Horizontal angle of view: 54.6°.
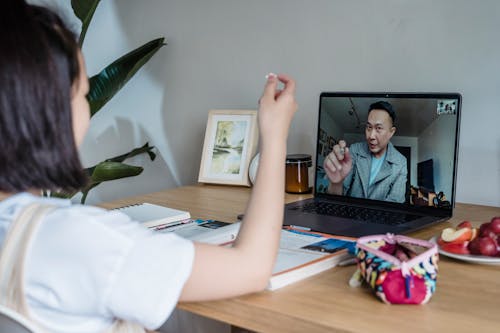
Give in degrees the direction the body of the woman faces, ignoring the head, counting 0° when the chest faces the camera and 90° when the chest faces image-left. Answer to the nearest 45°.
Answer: approximately 225°

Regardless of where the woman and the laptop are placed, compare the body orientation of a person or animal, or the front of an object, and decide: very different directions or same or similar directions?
very different directions

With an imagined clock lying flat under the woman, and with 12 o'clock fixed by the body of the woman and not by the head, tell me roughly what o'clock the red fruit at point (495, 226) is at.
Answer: The red fruit is roughly at 1 o'clock from the woman.

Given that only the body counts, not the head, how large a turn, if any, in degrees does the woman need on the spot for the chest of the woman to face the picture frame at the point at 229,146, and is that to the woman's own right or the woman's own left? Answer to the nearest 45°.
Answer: approximately 45° to the woman's own left

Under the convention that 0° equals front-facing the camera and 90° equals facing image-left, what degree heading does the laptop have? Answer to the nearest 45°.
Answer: approximately 45°

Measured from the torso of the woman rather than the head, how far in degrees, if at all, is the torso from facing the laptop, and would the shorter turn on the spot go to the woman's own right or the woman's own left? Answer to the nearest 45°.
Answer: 0° — they already face it

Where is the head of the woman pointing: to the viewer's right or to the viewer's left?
to the viewer's right
